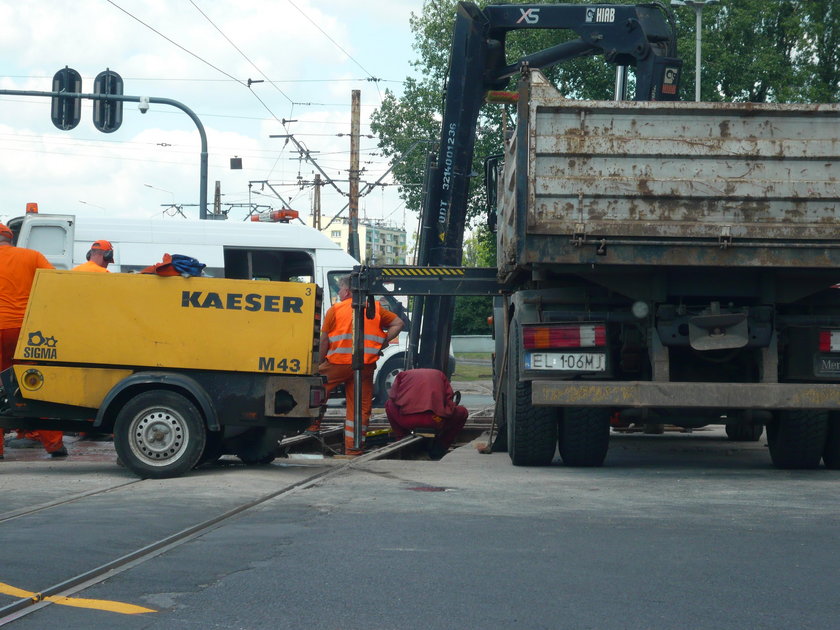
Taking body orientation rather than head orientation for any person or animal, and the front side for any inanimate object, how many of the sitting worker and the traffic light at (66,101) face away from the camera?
2

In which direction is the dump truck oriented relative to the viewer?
away from the camera

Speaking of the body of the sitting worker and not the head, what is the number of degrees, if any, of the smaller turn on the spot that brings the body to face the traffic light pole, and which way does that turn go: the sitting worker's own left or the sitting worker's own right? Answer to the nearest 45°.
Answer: approximately 45° to the sitting worker's own left

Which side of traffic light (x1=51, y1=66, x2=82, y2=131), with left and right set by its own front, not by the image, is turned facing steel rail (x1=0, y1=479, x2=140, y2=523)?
back

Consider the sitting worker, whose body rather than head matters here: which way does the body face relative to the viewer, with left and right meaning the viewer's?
facing away from the viewer

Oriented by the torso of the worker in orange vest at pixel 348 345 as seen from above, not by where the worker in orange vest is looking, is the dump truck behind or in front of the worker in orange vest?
behind

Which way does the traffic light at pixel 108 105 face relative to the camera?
away from the camera
